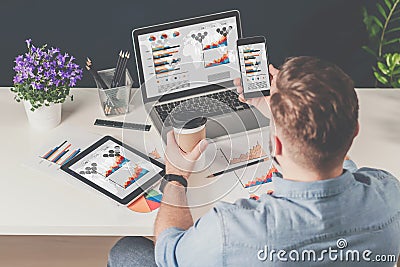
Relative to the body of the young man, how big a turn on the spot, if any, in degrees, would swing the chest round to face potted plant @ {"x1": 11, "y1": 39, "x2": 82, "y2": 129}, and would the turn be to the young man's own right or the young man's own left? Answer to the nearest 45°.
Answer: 0° — they already face it

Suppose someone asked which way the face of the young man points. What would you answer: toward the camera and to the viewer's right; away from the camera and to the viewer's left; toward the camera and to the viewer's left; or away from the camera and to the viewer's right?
away from the camera and to the viewer's left

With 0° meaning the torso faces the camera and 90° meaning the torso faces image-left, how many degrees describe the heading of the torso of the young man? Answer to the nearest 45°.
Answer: approximately 135°

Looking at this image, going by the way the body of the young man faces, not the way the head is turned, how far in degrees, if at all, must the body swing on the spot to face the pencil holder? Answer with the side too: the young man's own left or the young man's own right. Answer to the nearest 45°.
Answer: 0° — they already face it
